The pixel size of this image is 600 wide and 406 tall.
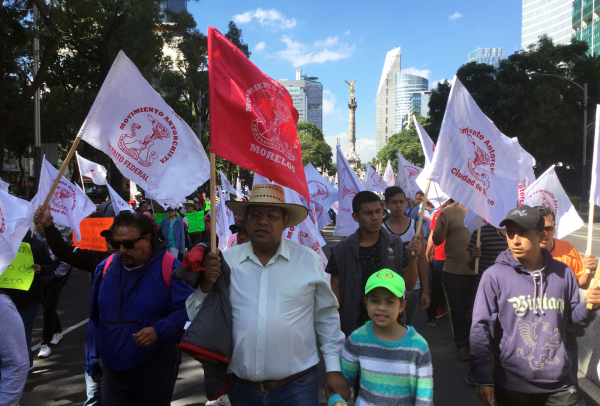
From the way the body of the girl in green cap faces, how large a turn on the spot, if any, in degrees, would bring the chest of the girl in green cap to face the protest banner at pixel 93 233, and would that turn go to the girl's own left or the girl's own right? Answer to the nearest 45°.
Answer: approximately 135° to the girl's own right

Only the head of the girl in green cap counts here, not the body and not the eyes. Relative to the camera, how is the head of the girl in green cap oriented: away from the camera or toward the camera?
toward the camera

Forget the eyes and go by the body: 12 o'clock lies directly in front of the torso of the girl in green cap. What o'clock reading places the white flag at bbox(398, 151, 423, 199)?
The white flag is roughly at 6 o'clock from the girl in green cap.

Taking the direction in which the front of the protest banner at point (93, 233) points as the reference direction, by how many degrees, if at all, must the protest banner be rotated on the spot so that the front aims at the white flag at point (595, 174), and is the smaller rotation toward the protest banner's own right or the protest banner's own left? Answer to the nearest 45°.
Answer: approximately 45° to the protest banner's own left

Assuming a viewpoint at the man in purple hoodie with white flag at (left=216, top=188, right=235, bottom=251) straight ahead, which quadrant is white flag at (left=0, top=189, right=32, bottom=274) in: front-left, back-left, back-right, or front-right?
front-left

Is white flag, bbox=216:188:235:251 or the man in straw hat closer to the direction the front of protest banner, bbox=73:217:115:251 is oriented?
the man in straw hat

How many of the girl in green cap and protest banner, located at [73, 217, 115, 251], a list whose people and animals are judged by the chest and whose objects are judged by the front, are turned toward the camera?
2

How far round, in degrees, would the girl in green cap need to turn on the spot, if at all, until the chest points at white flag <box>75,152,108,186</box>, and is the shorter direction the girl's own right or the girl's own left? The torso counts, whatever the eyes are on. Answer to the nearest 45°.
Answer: approximately 135° to the girl's own right

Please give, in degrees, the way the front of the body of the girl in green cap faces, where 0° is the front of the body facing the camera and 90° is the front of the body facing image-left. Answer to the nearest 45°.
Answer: approximately 0°

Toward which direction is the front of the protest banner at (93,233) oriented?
toward the camera

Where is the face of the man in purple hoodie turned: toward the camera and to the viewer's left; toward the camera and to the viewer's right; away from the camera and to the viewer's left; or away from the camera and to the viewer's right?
toward the camera and to the viewer's left

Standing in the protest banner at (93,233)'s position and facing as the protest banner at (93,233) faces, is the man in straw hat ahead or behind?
ahead
